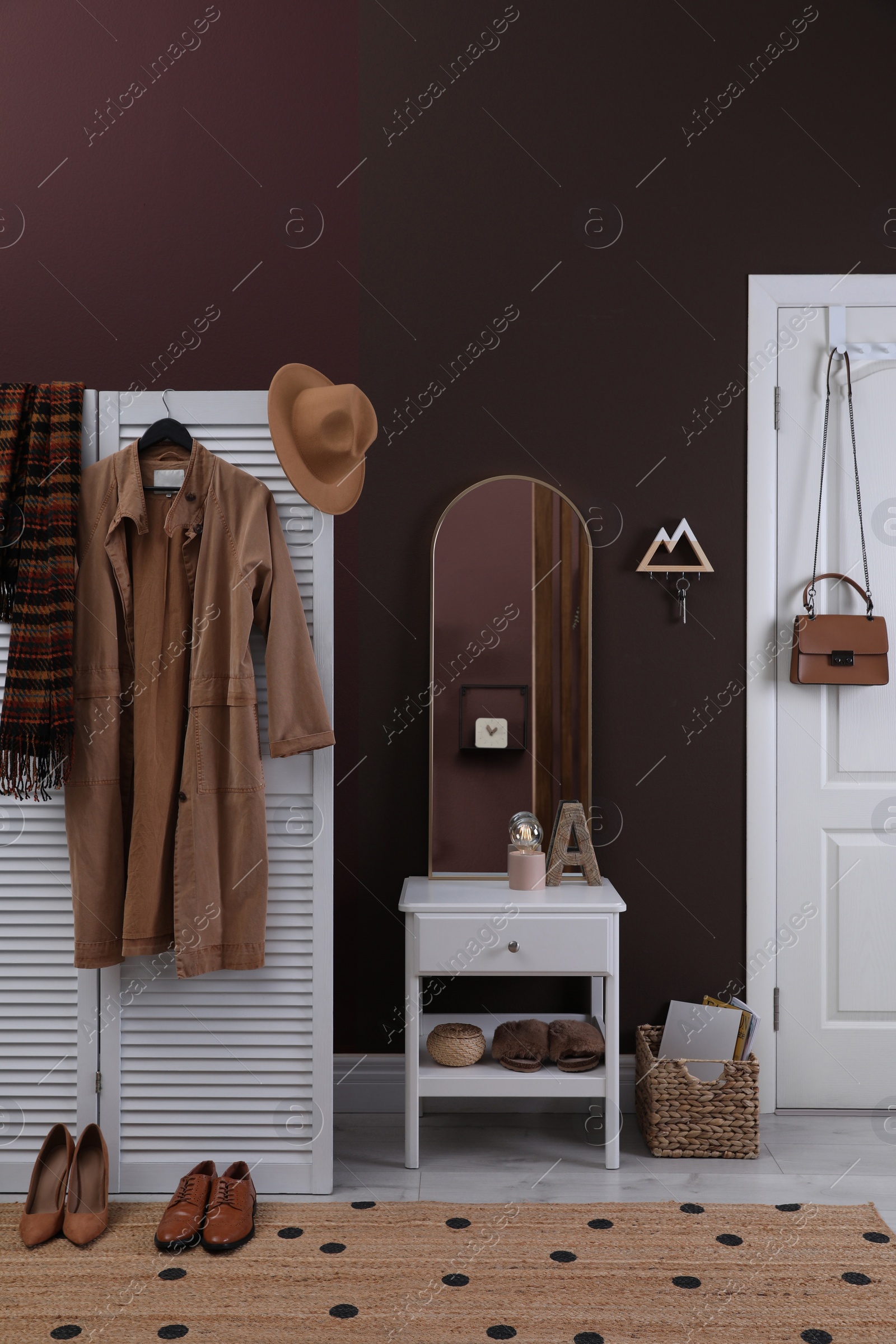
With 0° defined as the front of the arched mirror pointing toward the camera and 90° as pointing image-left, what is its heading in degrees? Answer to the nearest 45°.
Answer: approximately 0°

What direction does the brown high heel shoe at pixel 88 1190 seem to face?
toward the camera

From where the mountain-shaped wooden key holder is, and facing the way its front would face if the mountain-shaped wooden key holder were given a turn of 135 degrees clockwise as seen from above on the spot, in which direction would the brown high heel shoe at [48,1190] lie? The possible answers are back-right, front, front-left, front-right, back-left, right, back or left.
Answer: left

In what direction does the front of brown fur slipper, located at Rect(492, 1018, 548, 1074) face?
toward the camera

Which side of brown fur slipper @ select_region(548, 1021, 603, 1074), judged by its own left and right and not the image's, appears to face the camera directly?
front

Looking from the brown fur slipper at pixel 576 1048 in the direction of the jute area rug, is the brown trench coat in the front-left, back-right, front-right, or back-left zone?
front-right

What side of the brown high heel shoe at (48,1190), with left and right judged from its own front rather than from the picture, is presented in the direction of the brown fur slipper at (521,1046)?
left

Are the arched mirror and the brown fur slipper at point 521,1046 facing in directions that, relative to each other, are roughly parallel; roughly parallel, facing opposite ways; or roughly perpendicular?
roughly parallel

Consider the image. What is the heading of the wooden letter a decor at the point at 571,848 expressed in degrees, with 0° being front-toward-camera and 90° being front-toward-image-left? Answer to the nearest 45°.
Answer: approximately 0°

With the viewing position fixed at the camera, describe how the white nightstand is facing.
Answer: facing the viewer
